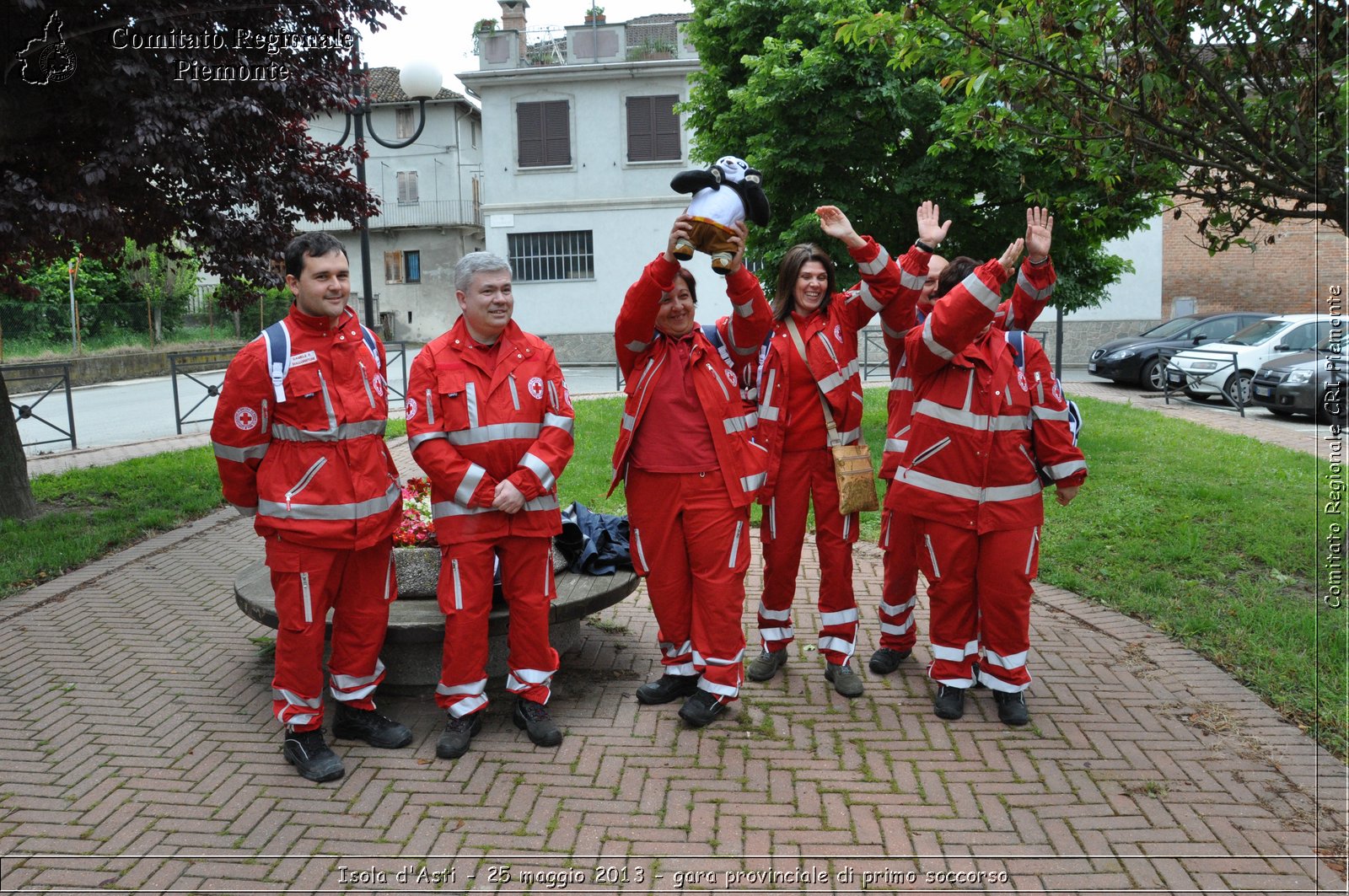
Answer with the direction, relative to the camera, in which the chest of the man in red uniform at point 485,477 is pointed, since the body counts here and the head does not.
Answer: toward the camera

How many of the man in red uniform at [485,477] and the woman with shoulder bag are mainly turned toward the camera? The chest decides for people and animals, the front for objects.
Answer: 2

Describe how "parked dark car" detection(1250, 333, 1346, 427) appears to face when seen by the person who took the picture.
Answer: facing the viewer and to the left of the viewer

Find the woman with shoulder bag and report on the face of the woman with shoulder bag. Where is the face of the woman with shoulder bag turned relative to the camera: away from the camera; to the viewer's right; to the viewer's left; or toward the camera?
toward the camera

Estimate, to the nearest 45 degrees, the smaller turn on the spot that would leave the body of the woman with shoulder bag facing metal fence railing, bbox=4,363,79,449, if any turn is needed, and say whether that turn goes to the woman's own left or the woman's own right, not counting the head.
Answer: approximately 135° to the woman's own right

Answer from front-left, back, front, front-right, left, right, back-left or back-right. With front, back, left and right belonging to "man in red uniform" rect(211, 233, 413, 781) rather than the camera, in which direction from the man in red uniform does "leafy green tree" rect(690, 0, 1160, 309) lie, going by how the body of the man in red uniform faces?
left

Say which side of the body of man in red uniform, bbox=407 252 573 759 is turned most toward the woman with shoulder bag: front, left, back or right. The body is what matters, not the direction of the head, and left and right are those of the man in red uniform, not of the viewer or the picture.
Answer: left

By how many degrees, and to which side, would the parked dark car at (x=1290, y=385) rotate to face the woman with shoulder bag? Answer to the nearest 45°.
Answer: approximately 45° to its left

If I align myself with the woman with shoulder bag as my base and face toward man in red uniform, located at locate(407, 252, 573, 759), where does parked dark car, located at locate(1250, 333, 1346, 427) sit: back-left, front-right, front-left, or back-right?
back-right

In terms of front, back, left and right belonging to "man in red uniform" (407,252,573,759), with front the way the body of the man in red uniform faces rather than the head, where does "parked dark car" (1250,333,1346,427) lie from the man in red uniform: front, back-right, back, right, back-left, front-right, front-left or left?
back-left

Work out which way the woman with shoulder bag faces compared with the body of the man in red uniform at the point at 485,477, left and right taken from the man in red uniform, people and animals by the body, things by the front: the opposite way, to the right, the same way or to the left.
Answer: the same way

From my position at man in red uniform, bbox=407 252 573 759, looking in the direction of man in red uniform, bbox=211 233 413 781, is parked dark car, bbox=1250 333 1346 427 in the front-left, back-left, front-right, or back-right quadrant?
back-right

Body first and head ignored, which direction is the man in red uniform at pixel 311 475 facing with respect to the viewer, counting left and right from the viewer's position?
facing the viewer and to the right of the viewer

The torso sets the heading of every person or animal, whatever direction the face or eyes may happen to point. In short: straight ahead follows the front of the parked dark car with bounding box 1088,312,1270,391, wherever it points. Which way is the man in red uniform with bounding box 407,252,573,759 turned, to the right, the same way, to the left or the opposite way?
to the left

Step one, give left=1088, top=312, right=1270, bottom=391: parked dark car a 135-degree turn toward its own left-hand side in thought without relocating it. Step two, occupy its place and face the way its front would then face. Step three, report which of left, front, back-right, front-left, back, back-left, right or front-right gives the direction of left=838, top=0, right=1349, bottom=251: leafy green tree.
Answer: right

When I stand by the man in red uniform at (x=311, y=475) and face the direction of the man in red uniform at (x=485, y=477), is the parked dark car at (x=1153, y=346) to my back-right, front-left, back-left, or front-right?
front-left
